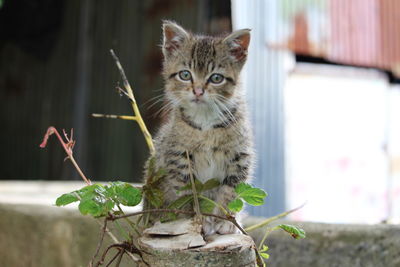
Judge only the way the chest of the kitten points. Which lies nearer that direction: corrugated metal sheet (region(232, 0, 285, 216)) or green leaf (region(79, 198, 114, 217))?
the green leaf

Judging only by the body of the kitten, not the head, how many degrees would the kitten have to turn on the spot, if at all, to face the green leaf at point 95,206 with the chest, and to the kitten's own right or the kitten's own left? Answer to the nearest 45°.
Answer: approximately 45° to the kitten's own right

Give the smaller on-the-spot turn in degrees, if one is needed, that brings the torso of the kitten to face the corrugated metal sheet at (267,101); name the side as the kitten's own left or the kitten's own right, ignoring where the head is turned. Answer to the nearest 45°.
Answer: approximately 180°

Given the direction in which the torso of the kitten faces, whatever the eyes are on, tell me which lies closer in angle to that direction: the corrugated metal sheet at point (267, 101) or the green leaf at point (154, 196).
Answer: the green leaf

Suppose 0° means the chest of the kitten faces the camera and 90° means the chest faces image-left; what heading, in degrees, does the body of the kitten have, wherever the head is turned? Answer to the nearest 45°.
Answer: approximately 0°

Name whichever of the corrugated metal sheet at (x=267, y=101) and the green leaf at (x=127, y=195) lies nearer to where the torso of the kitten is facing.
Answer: the green leaf

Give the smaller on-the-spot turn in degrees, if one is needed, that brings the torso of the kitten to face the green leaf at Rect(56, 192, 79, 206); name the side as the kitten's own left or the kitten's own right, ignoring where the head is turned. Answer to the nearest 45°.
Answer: approximately 45° to the kitten's own right
